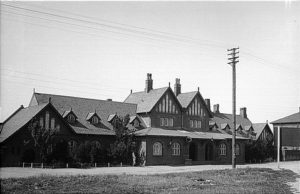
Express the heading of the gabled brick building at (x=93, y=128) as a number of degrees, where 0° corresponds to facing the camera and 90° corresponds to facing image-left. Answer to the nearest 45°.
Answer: approximately 315°
